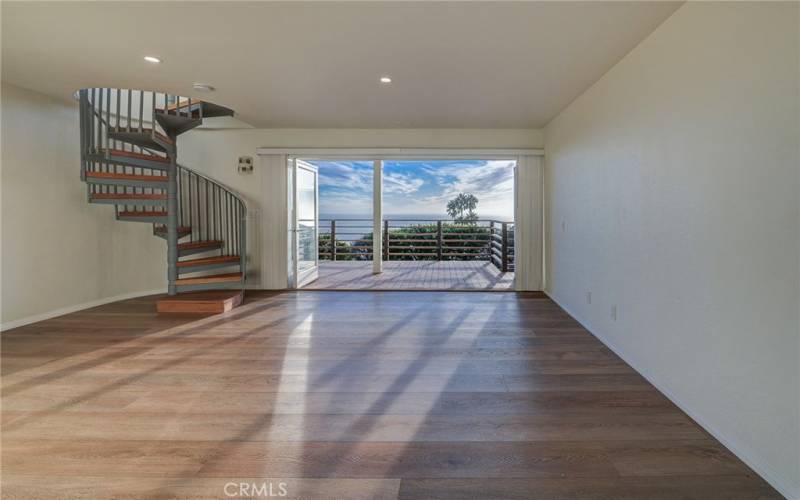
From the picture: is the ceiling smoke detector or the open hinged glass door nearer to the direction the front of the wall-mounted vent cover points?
the ceiling smoke detector

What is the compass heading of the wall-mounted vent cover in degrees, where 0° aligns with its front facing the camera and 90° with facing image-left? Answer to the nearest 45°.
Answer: approximately 0°

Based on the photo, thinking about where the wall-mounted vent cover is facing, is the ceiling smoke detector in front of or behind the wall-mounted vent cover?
in front

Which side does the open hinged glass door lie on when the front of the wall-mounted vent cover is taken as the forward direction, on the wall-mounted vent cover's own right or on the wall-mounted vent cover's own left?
on the wall-mounted vent cover's own left

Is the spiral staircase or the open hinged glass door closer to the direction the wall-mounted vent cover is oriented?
the spiral staircase
